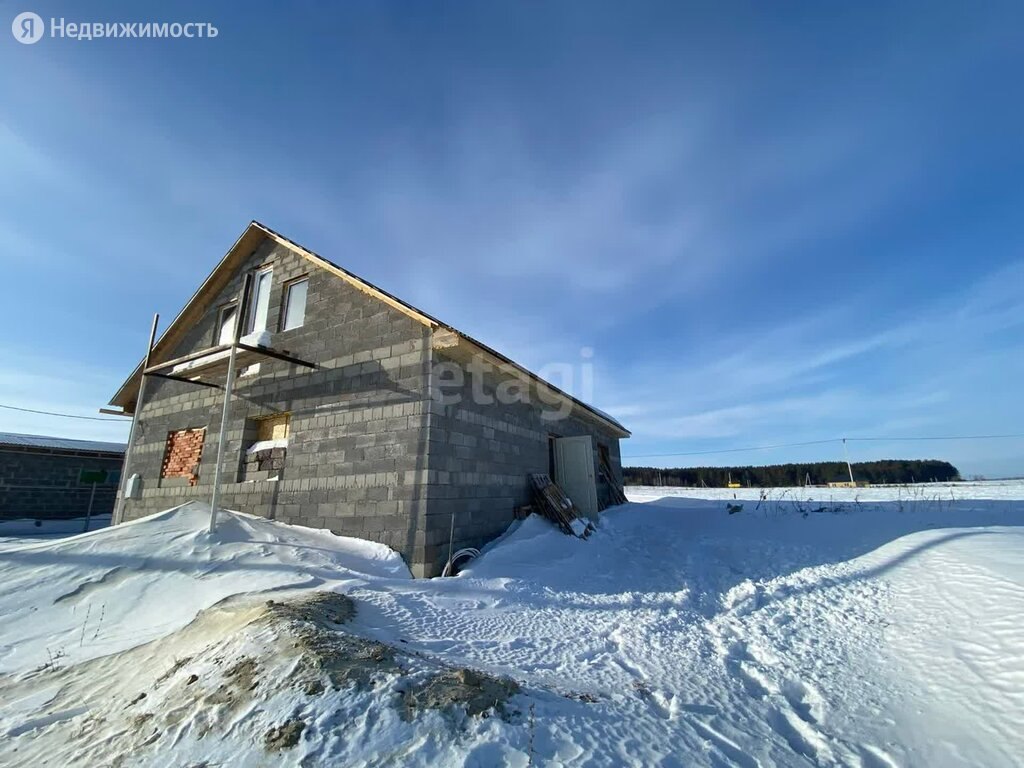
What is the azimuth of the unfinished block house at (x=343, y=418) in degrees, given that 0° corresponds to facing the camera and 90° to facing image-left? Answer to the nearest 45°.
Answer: approximately 315°

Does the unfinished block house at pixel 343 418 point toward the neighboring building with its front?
no

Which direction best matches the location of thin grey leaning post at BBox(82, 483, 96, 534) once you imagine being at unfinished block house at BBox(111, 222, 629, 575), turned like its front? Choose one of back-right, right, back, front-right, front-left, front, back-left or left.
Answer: right
